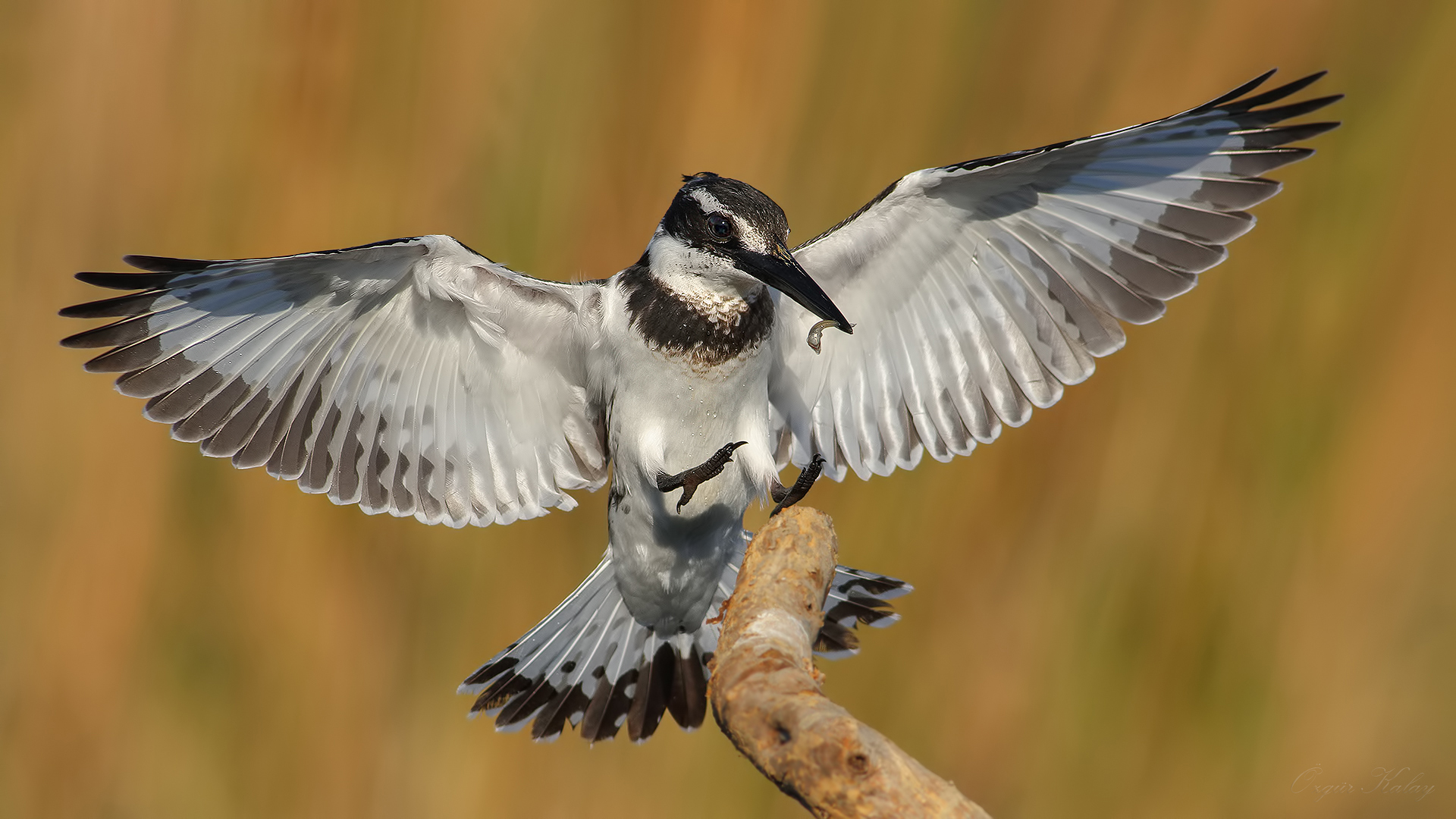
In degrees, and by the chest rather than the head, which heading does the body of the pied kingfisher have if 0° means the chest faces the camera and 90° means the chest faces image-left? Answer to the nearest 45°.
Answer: approximately 315°
